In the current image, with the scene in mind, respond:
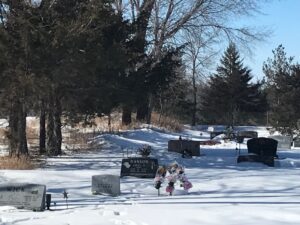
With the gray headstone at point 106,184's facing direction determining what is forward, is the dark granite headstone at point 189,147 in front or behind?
behind

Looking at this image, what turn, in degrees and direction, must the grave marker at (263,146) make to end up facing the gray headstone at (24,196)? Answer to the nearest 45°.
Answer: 0° — it already faces it

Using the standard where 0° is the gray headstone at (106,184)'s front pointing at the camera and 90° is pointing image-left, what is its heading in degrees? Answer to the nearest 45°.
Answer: approximately 0°

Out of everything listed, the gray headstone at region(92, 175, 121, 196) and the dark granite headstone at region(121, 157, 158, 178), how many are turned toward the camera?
2

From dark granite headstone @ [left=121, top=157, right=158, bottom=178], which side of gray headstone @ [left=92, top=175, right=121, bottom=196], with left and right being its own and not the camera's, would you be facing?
back

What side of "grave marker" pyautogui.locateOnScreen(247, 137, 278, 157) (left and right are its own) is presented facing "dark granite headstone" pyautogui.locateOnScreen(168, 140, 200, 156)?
right

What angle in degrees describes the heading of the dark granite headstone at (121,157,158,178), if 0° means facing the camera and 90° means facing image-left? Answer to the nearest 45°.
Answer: approximately 0°

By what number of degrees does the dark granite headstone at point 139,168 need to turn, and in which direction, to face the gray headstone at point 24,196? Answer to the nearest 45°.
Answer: approximately 45° to its right
